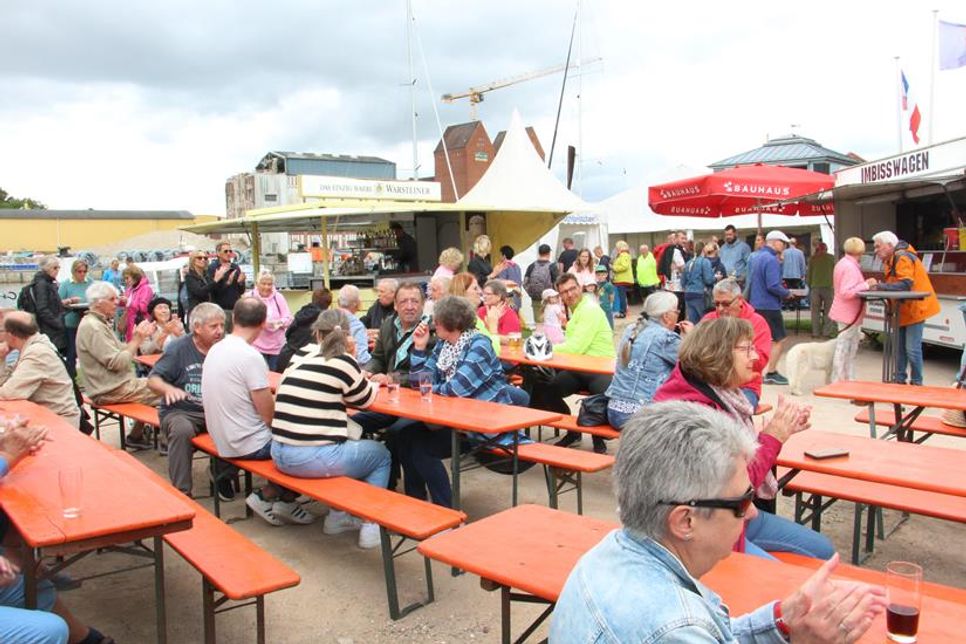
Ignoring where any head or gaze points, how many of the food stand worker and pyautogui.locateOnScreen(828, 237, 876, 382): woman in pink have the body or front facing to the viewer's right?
1

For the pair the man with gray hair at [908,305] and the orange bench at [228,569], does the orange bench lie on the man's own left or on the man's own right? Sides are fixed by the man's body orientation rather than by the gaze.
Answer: on the man's own left

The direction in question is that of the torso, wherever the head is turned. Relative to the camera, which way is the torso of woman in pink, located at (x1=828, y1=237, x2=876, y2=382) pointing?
to the viewer's right

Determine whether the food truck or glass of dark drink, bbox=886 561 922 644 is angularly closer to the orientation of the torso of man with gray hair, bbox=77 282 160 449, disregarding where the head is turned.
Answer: the food truck

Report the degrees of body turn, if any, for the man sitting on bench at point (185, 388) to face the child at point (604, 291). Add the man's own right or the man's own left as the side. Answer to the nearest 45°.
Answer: approximately 90° to the man's own left

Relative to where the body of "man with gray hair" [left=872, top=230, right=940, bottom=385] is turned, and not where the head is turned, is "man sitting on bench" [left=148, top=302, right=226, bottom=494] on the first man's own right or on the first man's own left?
on the first man's own left

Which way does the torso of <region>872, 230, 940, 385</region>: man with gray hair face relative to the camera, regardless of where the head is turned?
to the viewer's left

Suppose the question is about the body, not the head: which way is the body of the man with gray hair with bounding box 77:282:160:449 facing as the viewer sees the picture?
to the viewer's right
